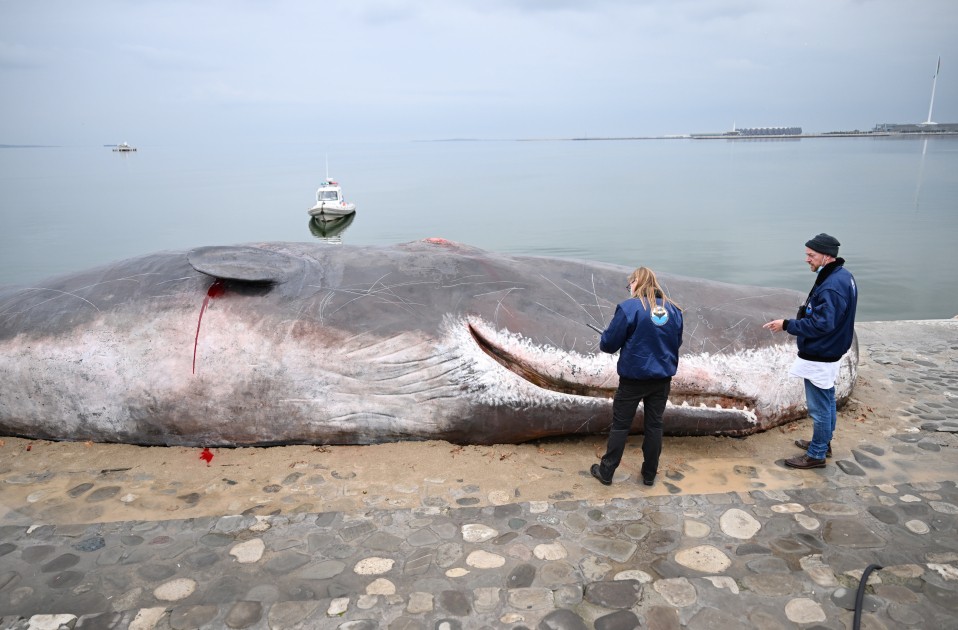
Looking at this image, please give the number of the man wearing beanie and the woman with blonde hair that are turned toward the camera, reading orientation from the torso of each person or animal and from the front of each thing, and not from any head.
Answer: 0

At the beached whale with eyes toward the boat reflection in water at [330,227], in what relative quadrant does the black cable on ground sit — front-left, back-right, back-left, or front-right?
back-right

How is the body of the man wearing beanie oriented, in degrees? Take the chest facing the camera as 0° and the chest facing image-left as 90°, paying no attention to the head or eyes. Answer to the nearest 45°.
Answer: approximately 90°

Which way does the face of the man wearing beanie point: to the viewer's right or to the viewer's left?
to the viewer's left

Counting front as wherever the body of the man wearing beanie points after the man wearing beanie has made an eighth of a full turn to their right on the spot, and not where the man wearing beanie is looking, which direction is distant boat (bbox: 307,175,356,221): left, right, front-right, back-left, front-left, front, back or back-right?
front

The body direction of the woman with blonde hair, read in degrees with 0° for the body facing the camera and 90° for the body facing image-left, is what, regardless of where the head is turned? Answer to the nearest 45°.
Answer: approximately 135°

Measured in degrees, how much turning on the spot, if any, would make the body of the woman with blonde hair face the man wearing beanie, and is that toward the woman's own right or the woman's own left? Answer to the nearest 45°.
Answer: approximately 90° to the woman's own right

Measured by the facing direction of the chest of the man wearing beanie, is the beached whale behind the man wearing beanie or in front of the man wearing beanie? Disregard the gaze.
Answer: in front

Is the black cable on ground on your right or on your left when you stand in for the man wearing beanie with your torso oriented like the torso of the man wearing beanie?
on your left

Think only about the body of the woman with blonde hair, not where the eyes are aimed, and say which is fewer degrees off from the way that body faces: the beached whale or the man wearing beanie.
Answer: the beached whale

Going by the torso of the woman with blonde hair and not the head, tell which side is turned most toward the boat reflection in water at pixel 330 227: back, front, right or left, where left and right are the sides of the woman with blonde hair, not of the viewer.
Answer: front

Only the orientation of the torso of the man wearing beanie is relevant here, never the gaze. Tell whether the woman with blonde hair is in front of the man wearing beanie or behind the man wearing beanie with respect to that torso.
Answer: in front
